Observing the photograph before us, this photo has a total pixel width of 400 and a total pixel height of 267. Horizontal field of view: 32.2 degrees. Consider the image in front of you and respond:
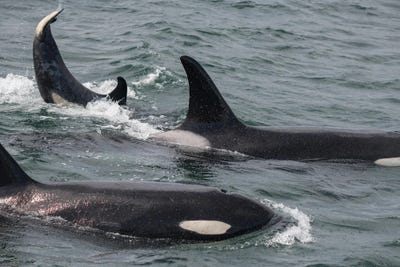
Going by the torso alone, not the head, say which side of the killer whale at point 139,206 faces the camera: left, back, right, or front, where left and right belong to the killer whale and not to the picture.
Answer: right

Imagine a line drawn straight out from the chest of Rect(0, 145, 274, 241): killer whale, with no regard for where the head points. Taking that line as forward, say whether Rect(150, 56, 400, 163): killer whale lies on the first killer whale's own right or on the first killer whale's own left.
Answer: on the first killer whale's own left

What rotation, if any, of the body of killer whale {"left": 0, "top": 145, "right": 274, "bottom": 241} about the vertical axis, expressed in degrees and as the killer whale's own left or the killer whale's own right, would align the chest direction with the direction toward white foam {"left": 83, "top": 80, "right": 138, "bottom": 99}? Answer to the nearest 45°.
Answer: approximately 90° to the killer whale's own left

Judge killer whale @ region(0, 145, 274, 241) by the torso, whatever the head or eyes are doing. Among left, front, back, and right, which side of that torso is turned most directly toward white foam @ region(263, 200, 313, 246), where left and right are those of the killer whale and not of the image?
front

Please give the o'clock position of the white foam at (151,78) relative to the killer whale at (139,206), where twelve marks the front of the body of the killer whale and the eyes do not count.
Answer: The white foam is roughly at 9 o'clock from the killer whale.

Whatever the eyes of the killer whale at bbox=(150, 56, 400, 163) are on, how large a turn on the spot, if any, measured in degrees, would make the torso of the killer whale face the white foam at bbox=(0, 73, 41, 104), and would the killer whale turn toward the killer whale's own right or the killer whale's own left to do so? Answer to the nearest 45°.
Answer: approximately 135° to the killer whale's own left

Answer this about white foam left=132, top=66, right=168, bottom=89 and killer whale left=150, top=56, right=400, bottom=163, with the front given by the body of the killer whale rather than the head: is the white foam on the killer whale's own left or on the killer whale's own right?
on the killer whale's own left

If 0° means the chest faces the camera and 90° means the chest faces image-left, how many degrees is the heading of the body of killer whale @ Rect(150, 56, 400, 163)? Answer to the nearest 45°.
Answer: approximately 270°

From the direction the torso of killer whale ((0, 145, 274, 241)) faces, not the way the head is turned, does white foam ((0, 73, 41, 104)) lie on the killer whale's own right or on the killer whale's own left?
on the killer whale's own left
